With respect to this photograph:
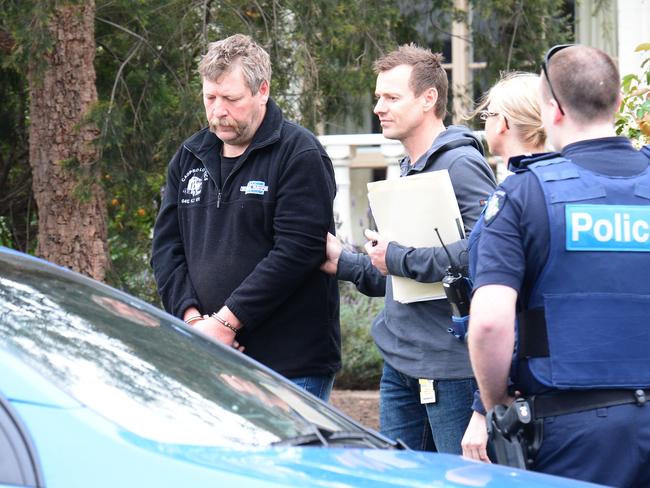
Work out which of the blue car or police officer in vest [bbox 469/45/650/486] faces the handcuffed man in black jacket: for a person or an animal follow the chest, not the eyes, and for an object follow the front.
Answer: the police officer in vest

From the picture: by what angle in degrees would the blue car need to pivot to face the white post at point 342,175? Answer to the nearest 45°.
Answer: approximately 135° to its left

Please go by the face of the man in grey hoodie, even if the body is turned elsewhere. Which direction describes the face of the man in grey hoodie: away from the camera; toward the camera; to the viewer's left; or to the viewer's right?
to the viewer's left

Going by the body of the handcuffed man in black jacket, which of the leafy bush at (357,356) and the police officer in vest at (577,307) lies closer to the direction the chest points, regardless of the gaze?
the police officer in vest

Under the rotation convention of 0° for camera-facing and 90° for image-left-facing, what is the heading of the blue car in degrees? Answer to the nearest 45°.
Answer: approximately 315°

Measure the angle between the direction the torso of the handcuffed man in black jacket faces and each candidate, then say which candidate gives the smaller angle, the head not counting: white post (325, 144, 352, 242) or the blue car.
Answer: the blue car

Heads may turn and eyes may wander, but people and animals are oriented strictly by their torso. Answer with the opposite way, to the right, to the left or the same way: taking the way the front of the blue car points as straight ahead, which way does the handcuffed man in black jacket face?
to the right

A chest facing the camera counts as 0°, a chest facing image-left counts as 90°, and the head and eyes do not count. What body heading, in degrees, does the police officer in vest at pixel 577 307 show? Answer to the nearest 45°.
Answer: approximately 135°

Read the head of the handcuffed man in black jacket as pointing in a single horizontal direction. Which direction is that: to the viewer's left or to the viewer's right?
to the viewer's left

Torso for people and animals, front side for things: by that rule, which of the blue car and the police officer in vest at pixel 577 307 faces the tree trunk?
the police officer in vest

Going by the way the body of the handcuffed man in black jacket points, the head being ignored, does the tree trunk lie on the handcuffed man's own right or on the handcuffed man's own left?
on the handcuffed man's own right

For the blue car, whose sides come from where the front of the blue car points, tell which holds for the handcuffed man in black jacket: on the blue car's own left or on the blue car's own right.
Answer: on the blue car's own left
